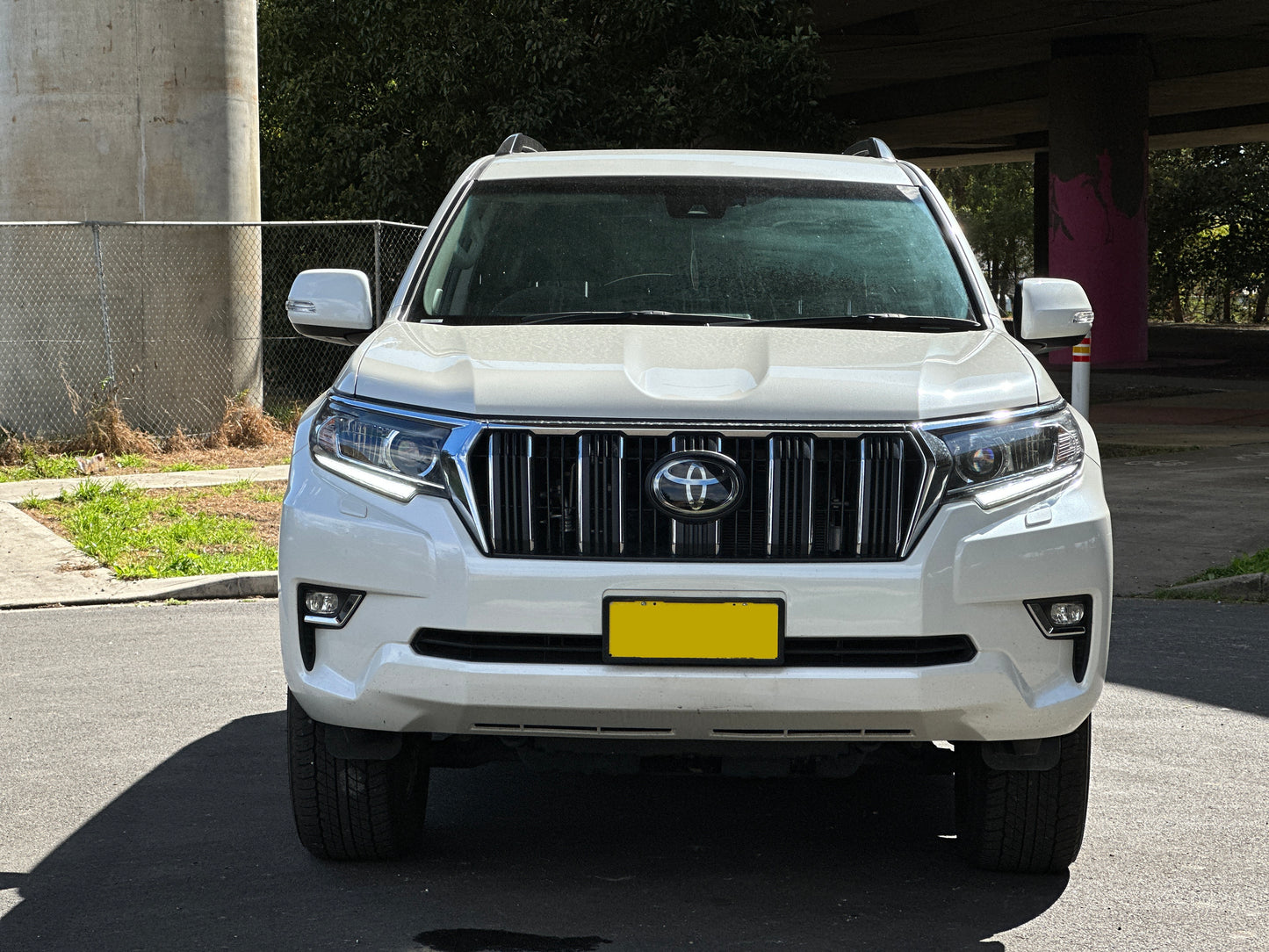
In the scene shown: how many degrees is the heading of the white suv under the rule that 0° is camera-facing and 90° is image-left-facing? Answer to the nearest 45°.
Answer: approximately 0°

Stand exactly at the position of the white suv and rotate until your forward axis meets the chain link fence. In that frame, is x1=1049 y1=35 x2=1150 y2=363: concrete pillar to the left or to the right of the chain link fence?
right

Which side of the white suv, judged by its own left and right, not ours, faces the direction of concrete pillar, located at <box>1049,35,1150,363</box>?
back

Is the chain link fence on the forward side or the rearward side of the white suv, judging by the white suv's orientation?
on the rearward side

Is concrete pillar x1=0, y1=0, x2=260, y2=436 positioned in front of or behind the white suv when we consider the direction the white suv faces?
behind
